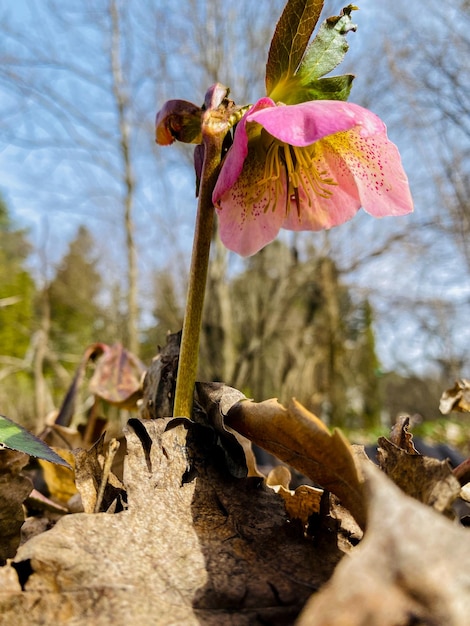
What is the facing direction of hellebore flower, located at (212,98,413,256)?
toward the camera
